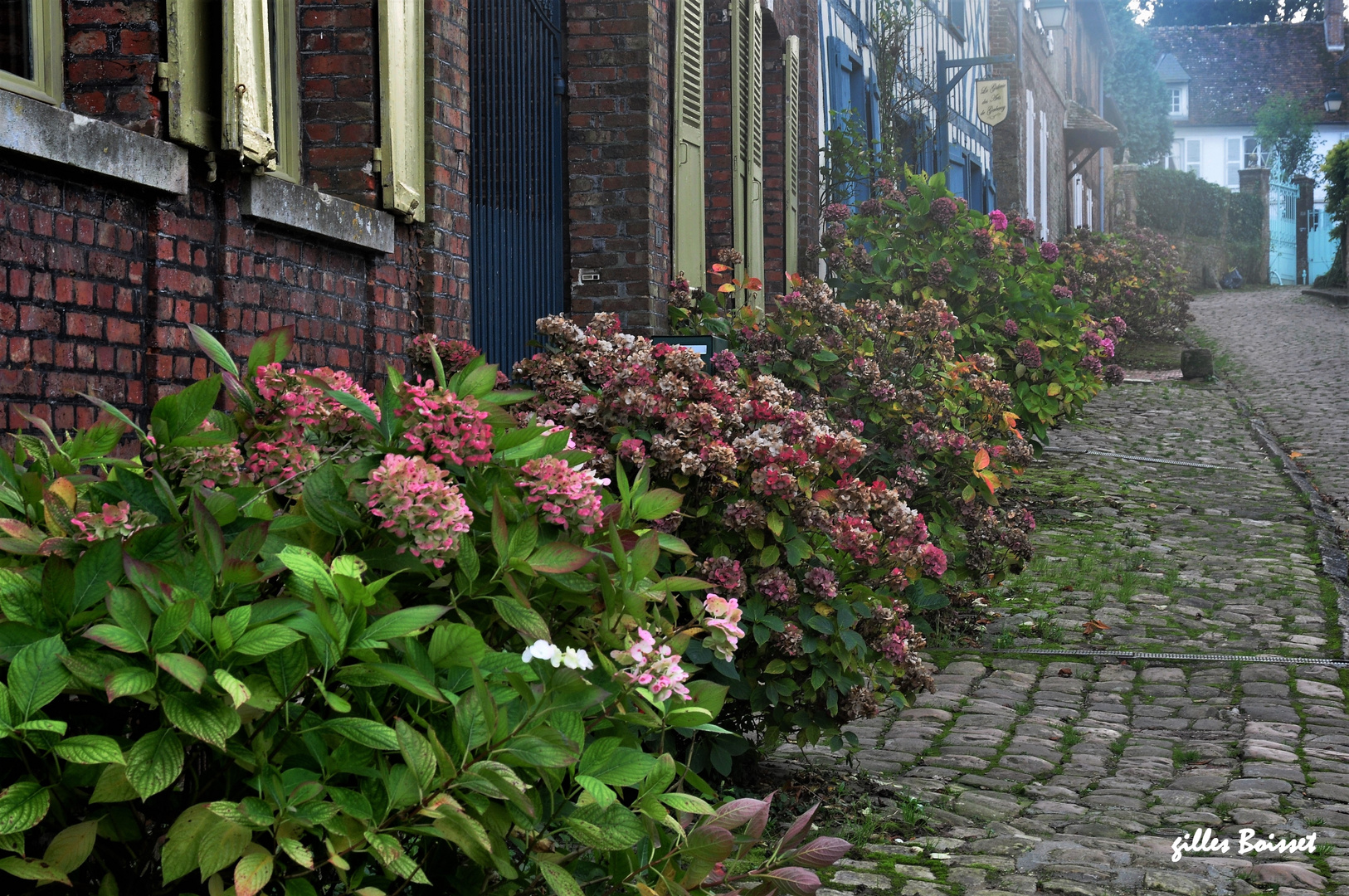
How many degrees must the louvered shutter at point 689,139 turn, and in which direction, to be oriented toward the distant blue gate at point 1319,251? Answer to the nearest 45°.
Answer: approximately 90° to its left

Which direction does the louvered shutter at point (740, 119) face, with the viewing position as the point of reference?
facing the viewer and to the right of the viewer

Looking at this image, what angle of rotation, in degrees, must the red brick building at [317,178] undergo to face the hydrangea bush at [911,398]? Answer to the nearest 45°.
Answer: approximately 90° to its left

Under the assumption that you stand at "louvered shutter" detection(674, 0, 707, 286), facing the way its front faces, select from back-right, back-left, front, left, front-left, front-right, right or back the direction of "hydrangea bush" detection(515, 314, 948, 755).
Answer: front-right

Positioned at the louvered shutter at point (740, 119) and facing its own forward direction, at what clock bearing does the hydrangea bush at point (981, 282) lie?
The hydrangea bush is roughly at 11 o'clock from the louvered shutter.

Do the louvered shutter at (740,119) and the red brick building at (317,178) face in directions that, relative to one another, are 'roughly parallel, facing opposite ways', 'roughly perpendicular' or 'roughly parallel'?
roughly parallel

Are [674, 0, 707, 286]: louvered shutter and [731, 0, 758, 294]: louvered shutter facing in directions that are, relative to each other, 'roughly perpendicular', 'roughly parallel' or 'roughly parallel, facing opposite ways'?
roughly parallel

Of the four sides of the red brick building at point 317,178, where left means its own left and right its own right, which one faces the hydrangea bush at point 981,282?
left

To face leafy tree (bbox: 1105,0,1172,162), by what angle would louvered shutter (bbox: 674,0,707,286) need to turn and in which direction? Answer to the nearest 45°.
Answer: approximately 135° to its left

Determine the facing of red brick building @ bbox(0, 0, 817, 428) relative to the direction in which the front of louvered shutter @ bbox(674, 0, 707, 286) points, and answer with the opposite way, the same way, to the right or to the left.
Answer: the same way

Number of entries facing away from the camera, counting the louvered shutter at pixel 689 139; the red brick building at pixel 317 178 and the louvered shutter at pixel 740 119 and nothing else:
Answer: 0
